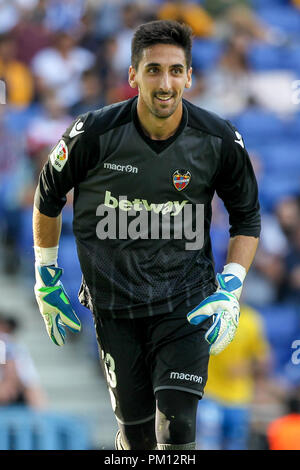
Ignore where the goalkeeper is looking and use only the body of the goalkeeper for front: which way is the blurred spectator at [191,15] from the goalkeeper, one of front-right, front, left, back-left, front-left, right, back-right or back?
back

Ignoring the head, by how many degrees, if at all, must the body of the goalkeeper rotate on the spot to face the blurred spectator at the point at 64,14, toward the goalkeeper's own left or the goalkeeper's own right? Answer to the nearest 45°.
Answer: approximately 180°

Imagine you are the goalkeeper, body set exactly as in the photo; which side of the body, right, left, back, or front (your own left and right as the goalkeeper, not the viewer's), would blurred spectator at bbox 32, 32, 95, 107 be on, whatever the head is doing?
back

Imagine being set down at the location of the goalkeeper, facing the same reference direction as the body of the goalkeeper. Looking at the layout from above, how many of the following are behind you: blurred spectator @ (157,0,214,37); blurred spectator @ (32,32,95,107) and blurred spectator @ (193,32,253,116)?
3

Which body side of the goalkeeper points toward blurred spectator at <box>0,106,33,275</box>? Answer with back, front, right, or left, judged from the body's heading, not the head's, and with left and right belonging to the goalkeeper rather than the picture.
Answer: back

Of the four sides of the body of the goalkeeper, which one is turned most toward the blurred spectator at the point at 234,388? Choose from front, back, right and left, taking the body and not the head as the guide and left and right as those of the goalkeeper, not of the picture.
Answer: back

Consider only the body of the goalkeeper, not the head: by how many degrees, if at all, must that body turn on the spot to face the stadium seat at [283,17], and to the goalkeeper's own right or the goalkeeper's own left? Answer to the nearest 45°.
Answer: approximately 180°

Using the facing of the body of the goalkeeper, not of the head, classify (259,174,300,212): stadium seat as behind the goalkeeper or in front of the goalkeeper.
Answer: behind

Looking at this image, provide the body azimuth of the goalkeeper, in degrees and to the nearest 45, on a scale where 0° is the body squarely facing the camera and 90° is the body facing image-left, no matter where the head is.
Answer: approximately 0°

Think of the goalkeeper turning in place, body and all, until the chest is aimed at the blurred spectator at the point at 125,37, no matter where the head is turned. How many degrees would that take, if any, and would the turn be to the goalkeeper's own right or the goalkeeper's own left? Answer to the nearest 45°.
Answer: approximately 180°

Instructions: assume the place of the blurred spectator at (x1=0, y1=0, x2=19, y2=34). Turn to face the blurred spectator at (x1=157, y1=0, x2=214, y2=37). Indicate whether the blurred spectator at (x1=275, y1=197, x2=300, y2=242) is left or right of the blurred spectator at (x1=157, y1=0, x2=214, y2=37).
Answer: right

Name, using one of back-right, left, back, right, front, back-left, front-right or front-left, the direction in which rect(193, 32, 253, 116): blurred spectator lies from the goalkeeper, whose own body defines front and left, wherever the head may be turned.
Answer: back

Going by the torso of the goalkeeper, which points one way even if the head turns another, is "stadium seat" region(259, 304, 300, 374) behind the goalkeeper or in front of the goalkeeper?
behind

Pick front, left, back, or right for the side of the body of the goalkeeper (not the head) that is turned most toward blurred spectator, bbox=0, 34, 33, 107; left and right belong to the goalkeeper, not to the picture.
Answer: back
